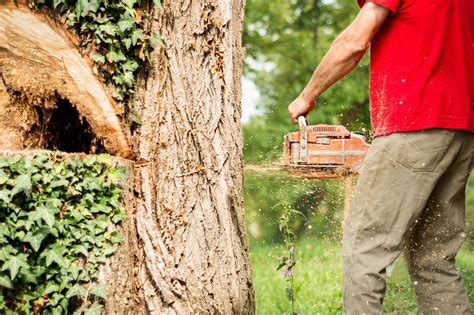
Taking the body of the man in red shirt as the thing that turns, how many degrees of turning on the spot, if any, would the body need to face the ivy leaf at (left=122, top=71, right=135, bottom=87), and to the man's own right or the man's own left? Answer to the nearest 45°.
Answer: approximately 45° to the man's own left

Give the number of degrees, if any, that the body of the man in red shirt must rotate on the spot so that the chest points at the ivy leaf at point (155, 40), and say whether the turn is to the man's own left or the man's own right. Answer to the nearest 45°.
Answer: approximately 45° to the man's own left

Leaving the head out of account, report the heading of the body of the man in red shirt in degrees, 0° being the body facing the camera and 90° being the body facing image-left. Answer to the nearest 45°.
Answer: approximately 135°

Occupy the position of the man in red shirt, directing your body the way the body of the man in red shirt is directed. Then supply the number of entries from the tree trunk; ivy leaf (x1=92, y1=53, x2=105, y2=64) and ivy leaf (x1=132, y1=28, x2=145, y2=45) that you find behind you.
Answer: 0

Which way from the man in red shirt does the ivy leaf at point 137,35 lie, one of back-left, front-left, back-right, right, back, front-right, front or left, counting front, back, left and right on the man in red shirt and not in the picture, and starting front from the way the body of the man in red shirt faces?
front-left

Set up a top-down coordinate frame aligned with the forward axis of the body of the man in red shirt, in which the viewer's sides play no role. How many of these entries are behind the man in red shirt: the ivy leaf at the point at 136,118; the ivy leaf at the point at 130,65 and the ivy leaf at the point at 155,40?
0

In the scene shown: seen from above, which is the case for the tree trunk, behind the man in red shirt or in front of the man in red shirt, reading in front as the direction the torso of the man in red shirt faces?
in front

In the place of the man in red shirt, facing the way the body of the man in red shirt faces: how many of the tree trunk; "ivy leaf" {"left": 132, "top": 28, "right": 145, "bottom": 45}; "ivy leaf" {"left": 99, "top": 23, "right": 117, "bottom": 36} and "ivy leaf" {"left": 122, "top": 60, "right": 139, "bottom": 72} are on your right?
0

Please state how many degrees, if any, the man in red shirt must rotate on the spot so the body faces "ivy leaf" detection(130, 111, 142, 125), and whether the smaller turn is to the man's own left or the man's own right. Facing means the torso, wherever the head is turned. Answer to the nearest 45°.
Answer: approximately 45° to the man's own left

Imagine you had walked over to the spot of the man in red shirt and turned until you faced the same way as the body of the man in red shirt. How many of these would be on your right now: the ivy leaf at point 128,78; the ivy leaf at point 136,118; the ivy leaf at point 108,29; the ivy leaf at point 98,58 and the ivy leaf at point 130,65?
0

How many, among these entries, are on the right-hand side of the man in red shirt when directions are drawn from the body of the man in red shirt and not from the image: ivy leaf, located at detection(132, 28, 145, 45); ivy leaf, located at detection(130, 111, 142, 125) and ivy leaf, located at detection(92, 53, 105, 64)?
0

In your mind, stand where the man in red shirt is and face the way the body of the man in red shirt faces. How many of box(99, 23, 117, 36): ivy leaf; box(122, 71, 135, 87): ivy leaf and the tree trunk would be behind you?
0
